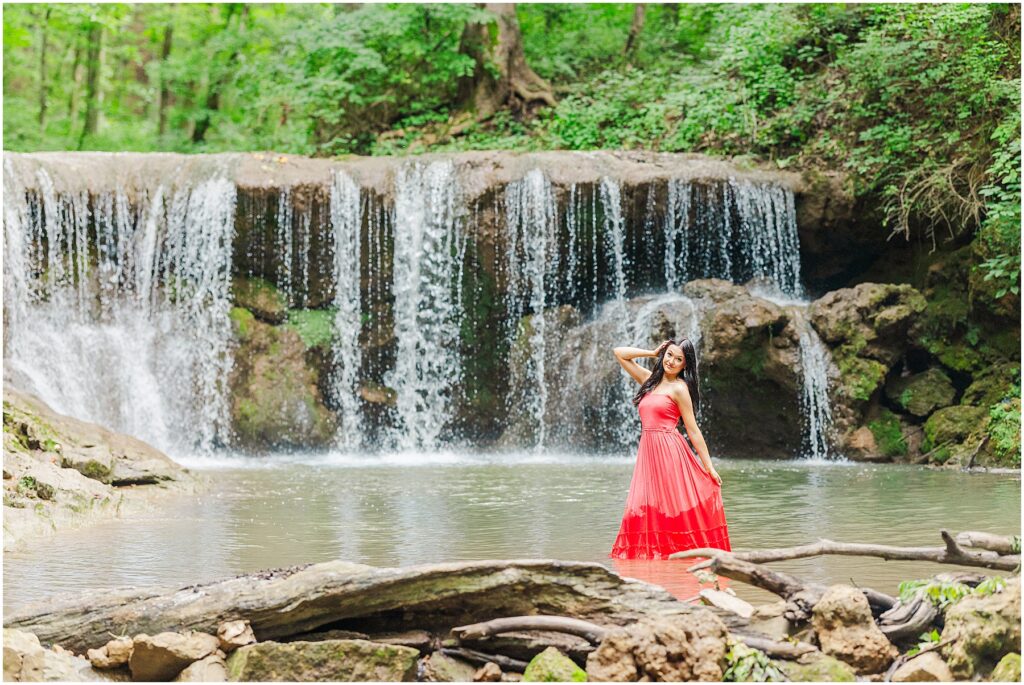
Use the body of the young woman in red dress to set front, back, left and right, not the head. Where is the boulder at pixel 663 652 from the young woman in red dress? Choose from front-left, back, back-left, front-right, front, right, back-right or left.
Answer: front-left

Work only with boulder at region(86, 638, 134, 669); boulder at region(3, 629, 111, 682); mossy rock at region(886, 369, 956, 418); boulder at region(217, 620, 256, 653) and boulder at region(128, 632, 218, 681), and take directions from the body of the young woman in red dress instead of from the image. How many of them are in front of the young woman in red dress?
4

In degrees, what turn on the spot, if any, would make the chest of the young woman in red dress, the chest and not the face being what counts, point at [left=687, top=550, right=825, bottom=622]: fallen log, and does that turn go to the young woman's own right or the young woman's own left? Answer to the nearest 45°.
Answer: approximately 45° to the young woman's own left

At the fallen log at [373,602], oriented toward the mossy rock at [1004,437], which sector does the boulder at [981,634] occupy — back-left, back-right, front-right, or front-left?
front-right

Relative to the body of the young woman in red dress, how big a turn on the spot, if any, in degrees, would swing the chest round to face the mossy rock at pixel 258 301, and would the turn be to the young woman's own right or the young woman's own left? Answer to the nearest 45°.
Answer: approximately 90° to the young woman's own right

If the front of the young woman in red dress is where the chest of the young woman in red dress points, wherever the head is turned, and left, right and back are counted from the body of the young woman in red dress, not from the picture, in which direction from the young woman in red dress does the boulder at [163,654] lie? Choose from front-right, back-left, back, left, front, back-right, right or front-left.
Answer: front

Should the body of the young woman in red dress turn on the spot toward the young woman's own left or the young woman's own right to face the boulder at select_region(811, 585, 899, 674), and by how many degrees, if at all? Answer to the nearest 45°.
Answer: approximately 45° to the young woman's own left

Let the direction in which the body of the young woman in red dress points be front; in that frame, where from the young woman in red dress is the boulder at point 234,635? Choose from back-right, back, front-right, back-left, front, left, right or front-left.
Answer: front

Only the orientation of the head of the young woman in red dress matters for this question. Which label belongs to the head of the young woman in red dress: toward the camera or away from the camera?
toward the camera

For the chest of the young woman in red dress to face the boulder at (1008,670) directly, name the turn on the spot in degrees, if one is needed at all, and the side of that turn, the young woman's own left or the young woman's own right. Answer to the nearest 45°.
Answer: approximately 90° to the young woman's own left

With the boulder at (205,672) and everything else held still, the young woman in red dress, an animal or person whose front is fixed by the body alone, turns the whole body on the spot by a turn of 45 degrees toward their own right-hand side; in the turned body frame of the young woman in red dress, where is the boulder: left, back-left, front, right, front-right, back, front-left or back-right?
front-left

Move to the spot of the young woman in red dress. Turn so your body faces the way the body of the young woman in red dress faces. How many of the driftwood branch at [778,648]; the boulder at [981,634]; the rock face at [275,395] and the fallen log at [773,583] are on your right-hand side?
1

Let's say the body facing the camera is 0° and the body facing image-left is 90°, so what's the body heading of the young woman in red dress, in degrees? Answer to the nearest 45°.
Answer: approximately 45°

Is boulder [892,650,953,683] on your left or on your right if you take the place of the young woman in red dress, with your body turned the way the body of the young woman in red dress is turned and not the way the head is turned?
on your left

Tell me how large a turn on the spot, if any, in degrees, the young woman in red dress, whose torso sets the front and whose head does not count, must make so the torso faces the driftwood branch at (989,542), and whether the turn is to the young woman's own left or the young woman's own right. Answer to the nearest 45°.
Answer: approximately 90° to the young woman's own left
